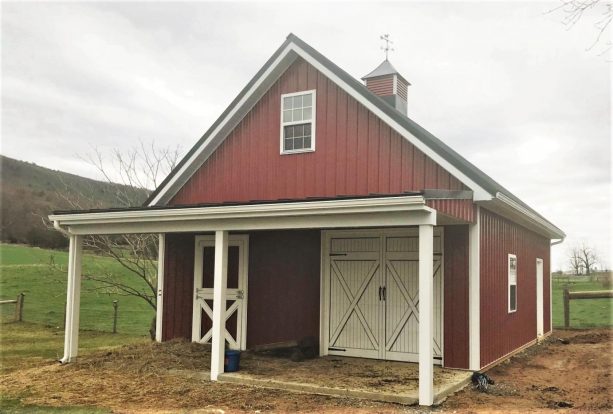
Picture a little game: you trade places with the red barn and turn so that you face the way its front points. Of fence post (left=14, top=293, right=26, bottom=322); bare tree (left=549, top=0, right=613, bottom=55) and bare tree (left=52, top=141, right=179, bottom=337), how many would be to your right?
2

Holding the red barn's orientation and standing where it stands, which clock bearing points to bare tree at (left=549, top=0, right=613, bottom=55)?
The bare tree is roughly at 10 o'clock from the red barn.

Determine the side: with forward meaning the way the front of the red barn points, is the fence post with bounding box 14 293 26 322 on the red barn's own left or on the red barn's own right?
on the red barn's own right

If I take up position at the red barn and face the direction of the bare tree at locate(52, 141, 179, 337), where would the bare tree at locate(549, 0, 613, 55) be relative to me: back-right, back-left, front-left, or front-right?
back-left

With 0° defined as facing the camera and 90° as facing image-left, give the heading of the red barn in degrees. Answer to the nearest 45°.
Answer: approximately 45°

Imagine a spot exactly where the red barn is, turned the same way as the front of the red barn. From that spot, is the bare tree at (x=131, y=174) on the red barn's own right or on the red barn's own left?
on the red barn's own right
